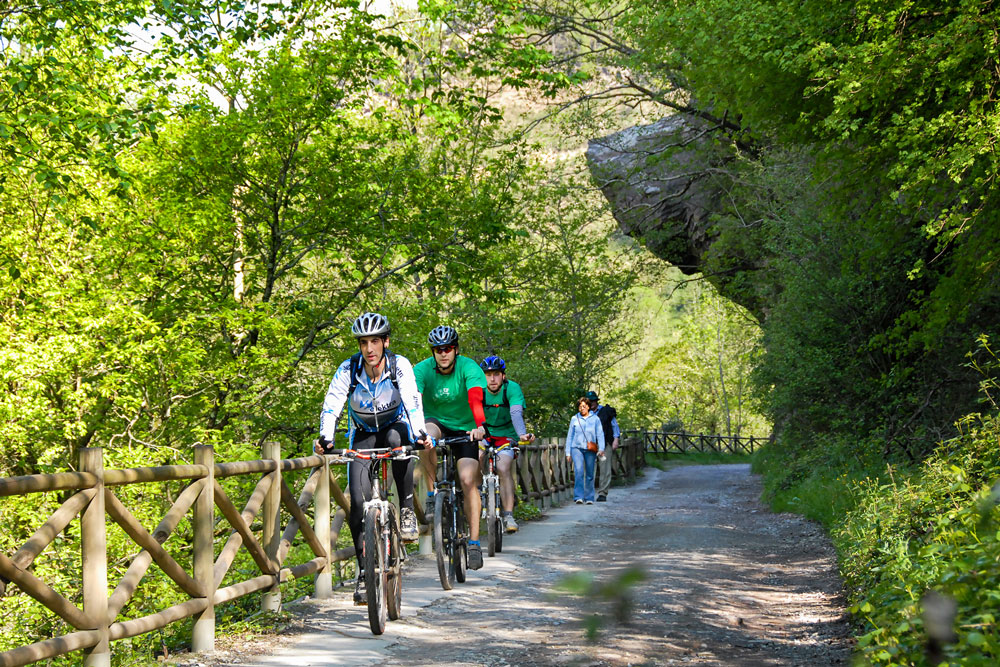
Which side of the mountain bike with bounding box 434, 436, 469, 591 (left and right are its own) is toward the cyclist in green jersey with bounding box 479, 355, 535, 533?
back

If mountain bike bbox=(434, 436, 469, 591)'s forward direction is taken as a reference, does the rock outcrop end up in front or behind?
behind

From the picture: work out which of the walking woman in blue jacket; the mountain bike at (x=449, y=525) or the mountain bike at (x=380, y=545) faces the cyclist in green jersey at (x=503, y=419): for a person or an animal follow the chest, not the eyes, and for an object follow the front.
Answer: the walking woman in blue jacket

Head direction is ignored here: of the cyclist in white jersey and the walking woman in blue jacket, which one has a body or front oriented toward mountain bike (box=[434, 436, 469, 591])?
the walking woman in blue jacket

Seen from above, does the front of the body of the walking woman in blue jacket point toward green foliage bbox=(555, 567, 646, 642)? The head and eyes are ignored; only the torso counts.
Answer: yes

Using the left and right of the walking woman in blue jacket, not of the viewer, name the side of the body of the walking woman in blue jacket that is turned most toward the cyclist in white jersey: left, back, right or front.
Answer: front

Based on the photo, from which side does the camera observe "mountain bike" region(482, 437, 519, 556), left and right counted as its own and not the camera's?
front

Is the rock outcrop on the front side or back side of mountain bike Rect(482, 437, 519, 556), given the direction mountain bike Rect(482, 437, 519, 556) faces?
on the back side

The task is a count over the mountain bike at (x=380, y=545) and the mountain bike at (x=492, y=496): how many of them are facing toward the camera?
2

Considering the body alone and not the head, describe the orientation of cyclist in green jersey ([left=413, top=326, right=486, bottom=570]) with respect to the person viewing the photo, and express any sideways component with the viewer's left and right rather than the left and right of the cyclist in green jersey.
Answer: facing the viewer
